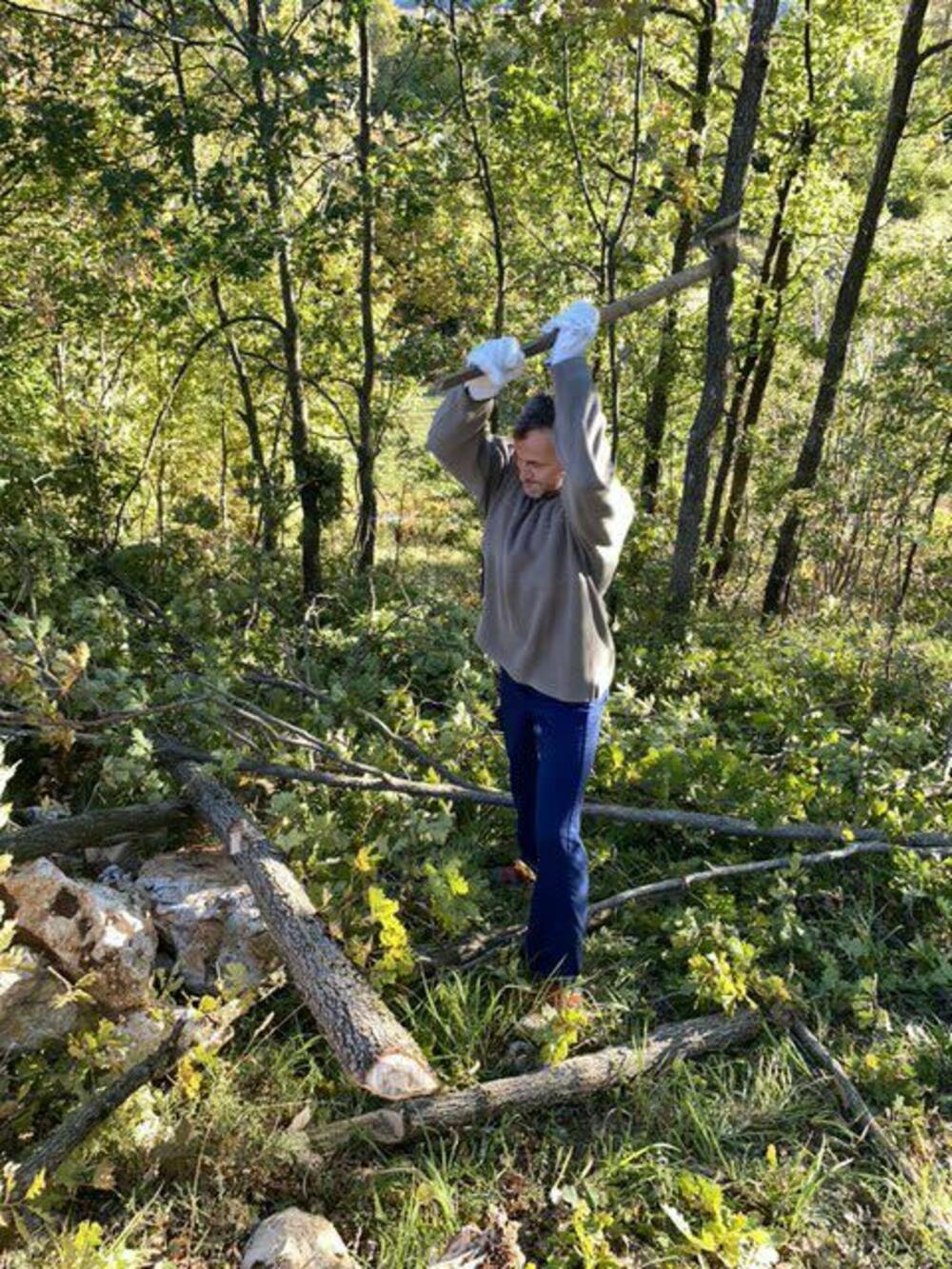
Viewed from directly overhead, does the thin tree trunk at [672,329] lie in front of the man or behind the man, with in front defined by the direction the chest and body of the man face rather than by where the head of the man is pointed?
behind

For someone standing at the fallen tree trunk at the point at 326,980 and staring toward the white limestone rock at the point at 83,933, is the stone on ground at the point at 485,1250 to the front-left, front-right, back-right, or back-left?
back-left

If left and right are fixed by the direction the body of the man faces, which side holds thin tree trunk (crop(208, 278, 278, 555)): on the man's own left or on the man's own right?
on the man's own right

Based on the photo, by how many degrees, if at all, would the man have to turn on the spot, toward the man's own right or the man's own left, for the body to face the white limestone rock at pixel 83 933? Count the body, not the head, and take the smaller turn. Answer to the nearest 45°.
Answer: approximately 45° to the man's own right

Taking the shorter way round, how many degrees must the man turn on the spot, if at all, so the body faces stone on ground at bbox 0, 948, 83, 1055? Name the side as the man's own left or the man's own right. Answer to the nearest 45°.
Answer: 0° — they already face it

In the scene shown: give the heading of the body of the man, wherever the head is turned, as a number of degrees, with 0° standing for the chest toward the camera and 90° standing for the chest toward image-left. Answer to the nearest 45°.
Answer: approximately 45°

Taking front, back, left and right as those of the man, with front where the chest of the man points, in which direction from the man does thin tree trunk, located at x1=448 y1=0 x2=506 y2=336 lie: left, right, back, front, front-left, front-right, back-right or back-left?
back-right

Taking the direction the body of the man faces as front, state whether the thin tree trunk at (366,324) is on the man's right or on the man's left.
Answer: on the man's right
